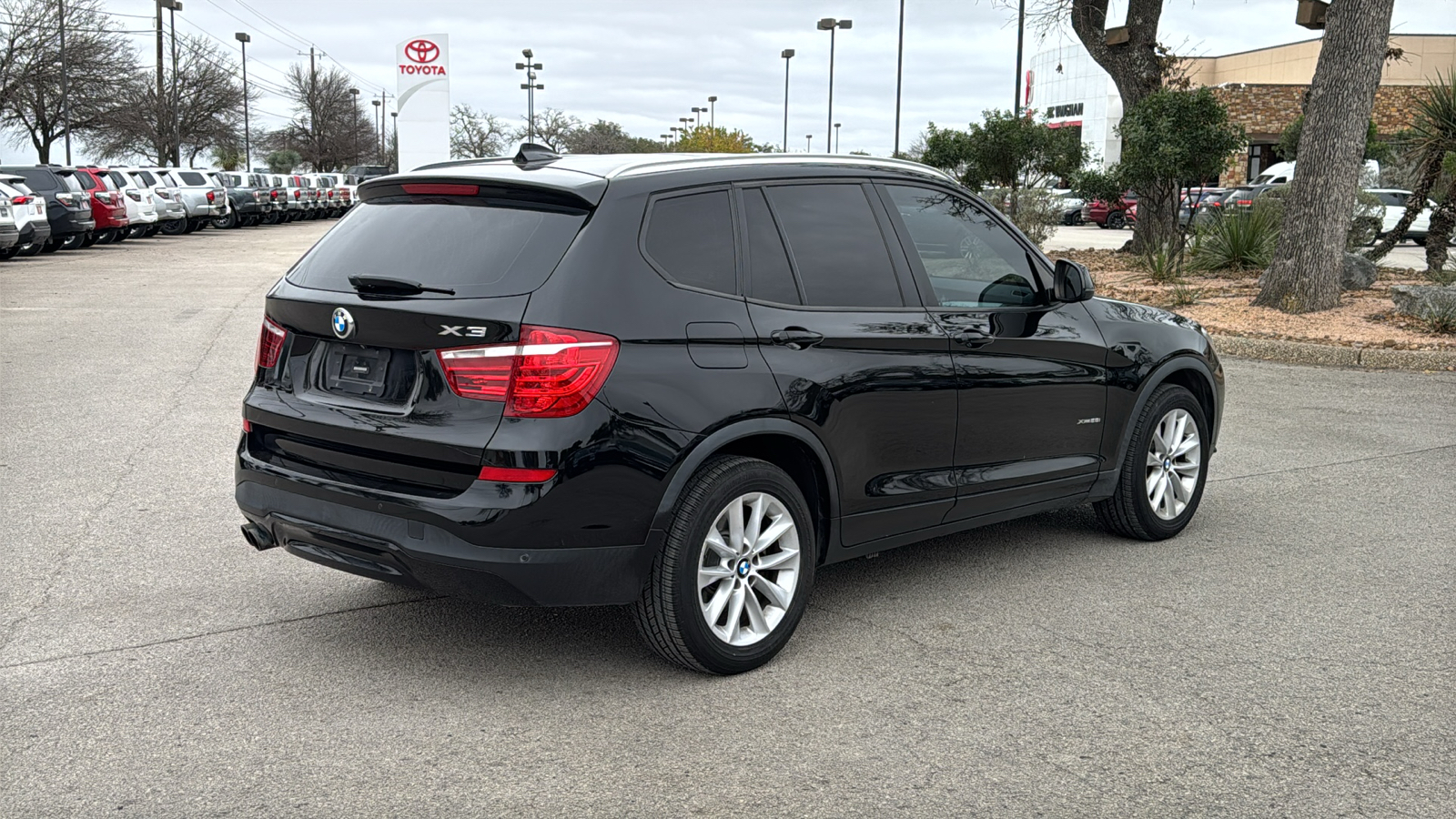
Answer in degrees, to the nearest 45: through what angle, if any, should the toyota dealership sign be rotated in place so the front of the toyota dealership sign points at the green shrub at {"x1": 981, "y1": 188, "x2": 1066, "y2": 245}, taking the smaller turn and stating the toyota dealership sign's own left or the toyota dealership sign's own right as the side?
approximately 90° to the toyota dealership sign's own left

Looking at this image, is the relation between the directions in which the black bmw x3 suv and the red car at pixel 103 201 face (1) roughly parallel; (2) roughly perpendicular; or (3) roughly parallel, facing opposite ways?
roughly perpendicular

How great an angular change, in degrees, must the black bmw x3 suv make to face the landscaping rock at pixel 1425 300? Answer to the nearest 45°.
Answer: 0° — it already faces it

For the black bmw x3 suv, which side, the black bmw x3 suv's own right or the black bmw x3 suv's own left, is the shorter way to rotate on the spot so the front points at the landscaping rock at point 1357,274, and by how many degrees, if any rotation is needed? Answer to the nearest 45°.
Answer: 0° — it already faces it

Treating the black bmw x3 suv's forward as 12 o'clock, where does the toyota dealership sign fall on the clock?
The toyota dealership sign is roughly at 10 o'clock from the black bmw x3 suv.

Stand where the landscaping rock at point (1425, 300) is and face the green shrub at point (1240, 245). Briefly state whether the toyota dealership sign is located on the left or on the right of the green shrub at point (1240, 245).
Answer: left

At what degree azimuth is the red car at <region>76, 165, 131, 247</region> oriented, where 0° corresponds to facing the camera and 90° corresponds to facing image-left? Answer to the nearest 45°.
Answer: approximately 135°

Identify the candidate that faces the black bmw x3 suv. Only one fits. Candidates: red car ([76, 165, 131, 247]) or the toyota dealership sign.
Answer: the toyota dealership sign

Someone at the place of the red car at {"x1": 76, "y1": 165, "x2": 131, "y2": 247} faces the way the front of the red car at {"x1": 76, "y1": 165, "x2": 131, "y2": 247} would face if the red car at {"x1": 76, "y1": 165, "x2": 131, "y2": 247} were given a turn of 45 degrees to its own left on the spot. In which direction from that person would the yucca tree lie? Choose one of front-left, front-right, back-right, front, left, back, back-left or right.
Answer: back-left

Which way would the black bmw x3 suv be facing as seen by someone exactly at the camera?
facing away from the viewer and to the right of the viewer

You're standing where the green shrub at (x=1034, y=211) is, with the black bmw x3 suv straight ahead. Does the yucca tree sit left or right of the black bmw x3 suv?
left
